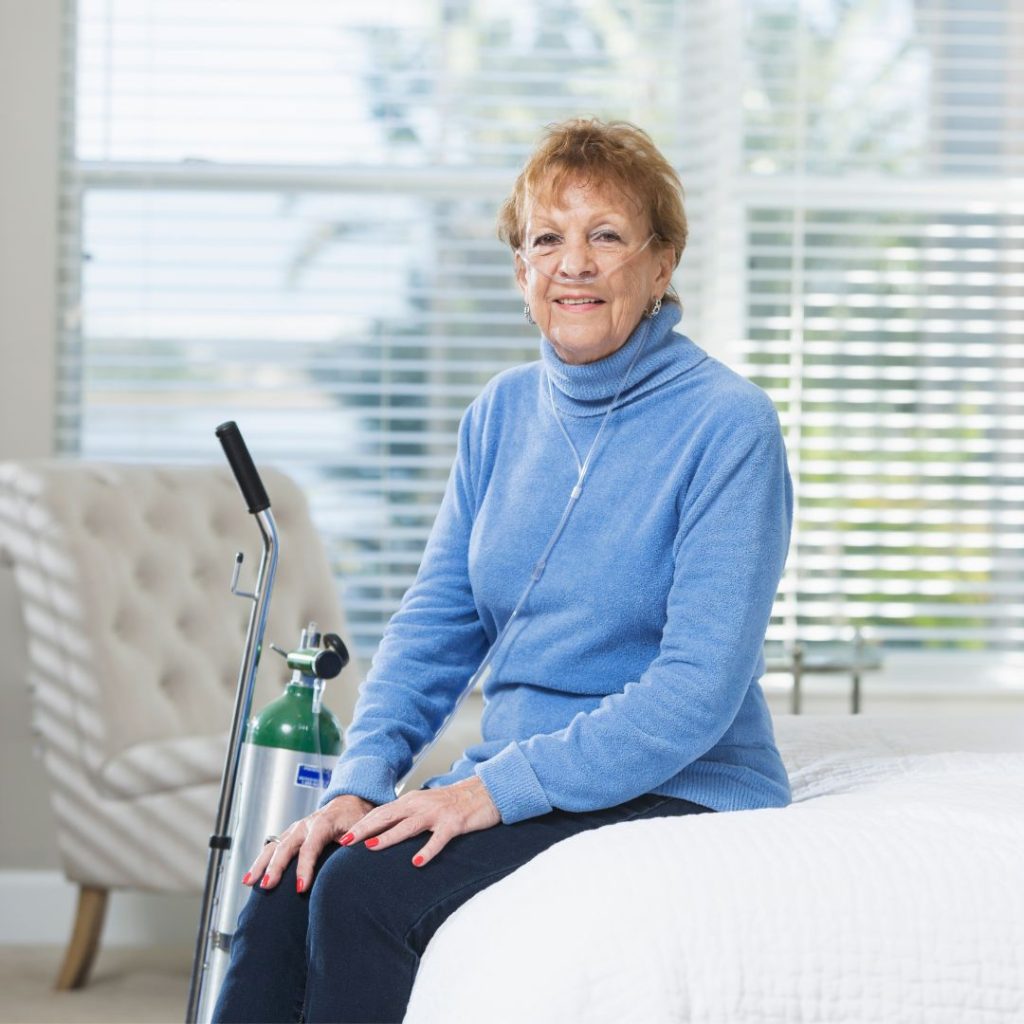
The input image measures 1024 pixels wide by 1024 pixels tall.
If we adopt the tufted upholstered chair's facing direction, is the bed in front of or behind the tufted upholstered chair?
in front

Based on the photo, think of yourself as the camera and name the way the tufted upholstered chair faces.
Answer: facing the viewer and to the right of the viewer

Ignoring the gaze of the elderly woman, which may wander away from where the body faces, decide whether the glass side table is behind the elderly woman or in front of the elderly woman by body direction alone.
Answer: behind

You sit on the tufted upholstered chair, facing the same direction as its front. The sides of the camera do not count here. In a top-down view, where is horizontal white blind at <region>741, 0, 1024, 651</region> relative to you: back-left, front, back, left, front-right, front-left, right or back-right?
front-left

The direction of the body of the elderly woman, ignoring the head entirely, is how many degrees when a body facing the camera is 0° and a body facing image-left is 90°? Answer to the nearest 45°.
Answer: approximately 45°

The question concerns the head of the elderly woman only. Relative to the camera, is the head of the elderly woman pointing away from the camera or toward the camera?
toward the camera
